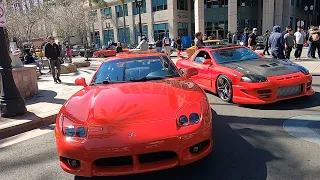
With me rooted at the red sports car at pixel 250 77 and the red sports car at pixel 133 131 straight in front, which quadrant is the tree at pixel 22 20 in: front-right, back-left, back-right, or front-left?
back-right

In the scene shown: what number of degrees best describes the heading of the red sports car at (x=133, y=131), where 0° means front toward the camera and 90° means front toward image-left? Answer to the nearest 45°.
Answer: approximately 0°

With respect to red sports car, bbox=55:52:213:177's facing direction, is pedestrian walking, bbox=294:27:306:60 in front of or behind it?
behind

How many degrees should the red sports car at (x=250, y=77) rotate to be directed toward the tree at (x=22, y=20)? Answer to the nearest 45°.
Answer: approximately 180°

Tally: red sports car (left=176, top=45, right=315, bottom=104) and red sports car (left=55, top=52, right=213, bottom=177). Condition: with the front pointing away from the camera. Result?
0

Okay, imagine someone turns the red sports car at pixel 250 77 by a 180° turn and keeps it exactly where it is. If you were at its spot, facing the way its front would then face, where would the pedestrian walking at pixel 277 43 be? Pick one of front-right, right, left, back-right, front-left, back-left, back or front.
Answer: front-right

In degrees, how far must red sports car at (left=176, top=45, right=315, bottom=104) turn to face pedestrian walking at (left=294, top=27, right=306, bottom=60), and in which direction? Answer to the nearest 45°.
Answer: approximately 135° to its left

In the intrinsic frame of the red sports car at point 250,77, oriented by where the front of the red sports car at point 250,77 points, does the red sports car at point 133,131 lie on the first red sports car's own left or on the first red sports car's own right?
on the first red sports car's own right

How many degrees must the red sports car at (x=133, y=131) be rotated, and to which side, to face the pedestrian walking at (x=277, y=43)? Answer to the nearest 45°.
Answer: approximately 135° to its left

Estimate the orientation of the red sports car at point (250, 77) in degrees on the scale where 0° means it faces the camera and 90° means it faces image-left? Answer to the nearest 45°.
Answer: approximately 315°

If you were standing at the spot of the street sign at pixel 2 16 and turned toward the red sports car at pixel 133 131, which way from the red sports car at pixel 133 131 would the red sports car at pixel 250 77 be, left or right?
left

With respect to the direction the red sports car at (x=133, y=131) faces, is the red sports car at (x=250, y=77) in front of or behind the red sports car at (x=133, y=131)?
behind
